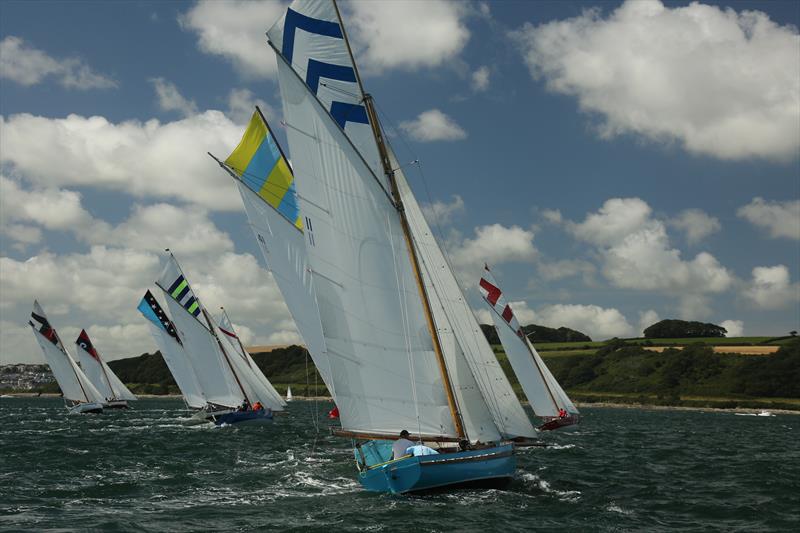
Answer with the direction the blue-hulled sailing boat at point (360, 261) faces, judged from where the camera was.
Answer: facing away from the viewer and to the right of the viewer

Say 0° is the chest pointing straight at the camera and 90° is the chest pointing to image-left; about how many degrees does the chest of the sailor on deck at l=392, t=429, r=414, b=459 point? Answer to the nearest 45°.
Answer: approximately 225°
